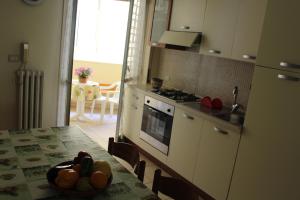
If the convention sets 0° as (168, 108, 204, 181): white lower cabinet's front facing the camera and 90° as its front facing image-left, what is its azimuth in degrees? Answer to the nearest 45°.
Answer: approximately 45°

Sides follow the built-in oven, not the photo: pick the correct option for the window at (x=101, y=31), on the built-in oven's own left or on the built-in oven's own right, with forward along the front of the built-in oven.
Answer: on the built-in oven's own right

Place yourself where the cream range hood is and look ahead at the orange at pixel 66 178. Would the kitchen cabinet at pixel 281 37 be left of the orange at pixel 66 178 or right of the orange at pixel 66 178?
left

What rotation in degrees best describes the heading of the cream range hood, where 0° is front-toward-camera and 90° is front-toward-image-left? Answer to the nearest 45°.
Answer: approximately 45°

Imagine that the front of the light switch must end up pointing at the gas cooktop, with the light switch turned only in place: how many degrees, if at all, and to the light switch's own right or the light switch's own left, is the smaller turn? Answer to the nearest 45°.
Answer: approximately 45° to the light switch's own left

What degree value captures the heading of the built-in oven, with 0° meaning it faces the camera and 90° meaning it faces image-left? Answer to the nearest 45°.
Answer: approximately 45°

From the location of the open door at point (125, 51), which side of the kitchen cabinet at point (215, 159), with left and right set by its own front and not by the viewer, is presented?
right
